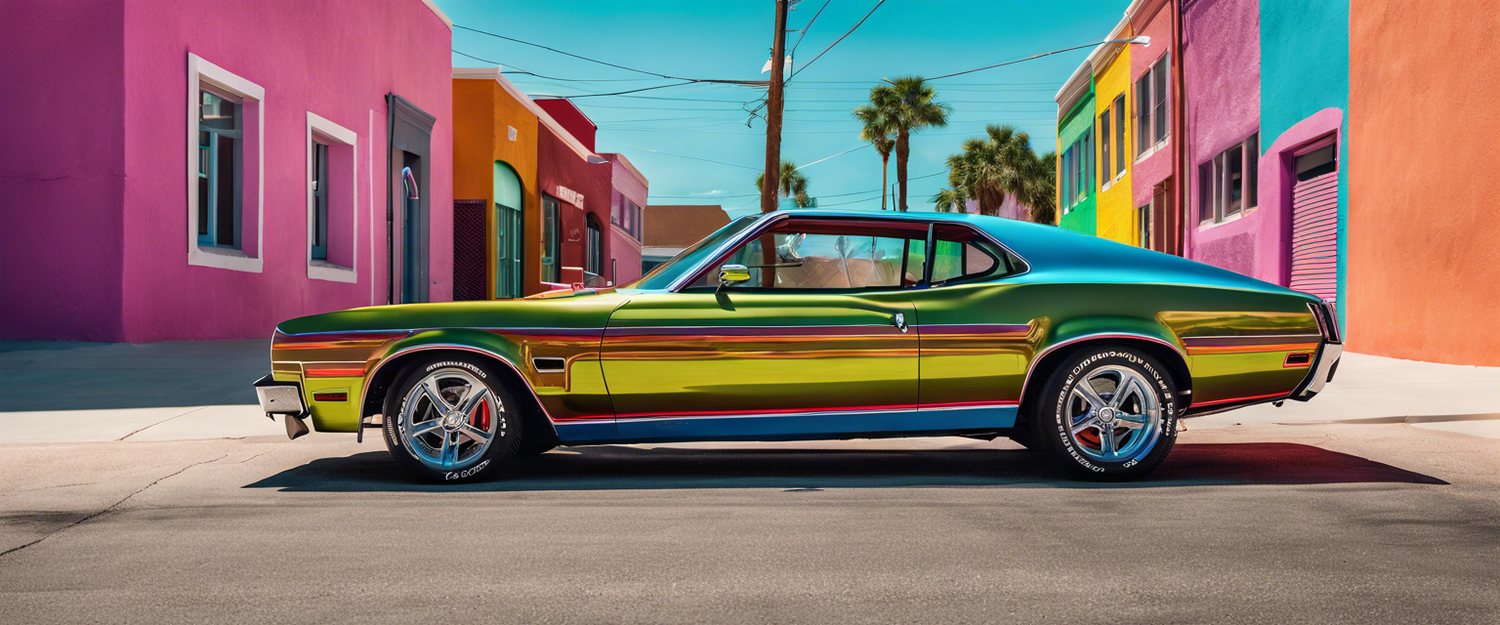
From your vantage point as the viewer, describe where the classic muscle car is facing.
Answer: facing to the left of the viewer

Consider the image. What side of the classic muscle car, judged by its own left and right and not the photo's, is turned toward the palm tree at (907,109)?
right

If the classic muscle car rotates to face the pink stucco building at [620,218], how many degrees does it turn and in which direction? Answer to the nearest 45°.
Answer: approximately 90° to its right

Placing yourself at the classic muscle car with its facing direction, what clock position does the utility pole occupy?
The utility pole is roughly at 3 o'clock from the classic muscle car.
